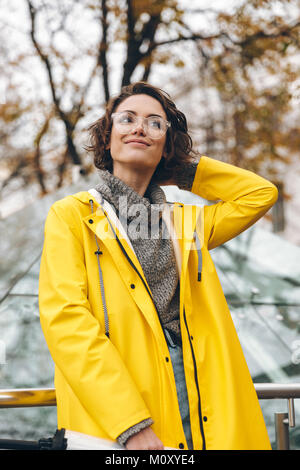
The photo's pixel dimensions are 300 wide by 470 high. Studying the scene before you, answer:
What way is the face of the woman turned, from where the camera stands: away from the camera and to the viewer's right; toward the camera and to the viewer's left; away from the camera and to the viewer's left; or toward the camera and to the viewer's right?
toward the camera and to the viewer's right

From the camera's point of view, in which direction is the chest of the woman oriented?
toward the camera
